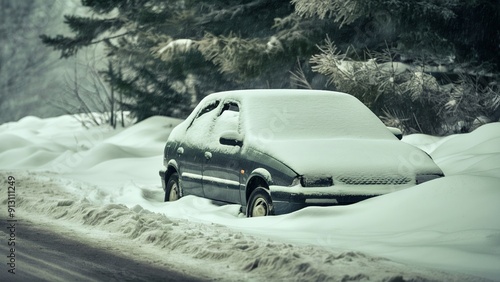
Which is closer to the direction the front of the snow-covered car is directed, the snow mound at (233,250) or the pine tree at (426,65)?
the snow mound

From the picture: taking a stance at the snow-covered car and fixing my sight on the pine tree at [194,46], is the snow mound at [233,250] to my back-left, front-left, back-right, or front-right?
back-left

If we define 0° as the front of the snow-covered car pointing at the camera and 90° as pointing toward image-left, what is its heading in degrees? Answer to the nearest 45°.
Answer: approximately 315°

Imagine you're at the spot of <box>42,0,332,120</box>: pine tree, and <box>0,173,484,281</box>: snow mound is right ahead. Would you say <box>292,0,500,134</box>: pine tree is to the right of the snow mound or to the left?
left

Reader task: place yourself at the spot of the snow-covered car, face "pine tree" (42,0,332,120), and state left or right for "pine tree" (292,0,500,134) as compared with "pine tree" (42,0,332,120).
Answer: right

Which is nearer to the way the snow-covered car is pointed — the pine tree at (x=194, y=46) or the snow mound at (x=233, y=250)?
the snow mound

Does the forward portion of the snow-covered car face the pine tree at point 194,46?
no

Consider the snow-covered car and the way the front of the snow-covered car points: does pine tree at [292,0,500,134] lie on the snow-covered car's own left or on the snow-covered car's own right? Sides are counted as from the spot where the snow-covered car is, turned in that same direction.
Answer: on the snow-covered car's own left
